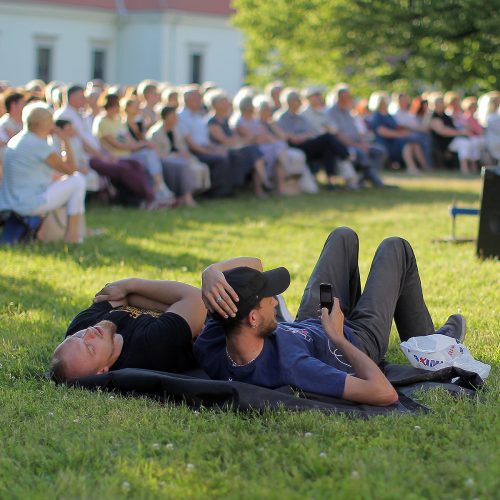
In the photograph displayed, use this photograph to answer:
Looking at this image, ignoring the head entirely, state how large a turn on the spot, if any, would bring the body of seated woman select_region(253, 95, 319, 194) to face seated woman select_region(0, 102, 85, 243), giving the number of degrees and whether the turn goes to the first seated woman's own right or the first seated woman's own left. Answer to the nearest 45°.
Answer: approximately 45° to the first seated woman's own right

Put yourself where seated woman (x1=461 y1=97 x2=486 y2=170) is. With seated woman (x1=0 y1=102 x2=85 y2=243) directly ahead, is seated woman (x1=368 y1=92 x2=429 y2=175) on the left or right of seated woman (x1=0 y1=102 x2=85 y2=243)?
right

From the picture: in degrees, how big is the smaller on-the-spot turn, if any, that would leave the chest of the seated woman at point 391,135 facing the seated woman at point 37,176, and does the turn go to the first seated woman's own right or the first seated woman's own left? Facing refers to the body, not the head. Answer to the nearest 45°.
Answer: approximately 45° to the first seated woman's own right

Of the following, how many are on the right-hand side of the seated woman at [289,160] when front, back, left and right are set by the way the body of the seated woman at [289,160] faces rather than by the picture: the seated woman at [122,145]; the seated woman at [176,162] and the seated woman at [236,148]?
3

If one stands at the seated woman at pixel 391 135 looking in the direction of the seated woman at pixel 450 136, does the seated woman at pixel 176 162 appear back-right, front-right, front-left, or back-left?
back-right

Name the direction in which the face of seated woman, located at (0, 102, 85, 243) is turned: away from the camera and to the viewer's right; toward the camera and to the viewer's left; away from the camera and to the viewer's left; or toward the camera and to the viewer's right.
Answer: away from the camera and to the viewer's right
